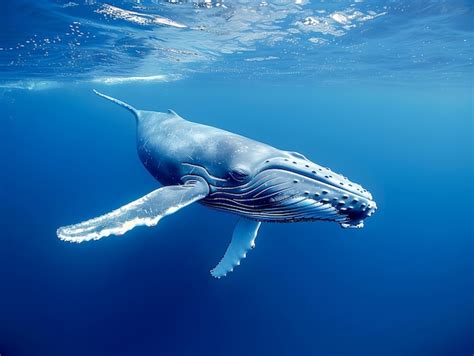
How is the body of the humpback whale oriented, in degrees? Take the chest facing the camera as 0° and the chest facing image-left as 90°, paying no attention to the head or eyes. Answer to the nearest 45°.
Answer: approximately 315°
